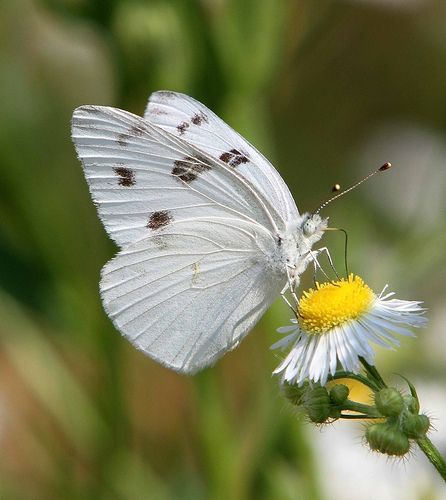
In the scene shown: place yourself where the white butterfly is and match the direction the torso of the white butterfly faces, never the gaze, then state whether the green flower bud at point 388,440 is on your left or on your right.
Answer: on your right

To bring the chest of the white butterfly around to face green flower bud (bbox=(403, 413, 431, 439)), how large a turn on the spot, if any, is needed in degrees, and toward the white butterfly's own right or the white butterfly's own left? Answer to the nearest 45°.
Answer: approximately 45° to the white butterfly's own right

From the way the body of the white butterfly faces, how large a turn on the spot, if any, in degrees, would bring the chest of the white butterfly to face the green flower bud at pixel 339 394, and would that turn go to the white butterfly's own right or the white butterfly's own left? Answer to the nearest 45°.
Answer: approximately 45° to the white butterfly's own right

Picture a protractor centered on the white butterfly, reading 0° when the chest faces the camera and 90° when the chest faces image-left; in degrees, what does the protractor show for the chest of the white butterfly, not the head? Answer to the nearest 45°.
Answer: approximately 270°

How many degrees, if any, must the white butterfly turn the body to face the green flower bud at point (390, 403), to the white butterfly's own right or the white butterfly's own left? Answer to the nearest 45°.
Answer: approximately 45° to the white butterfly's own right
